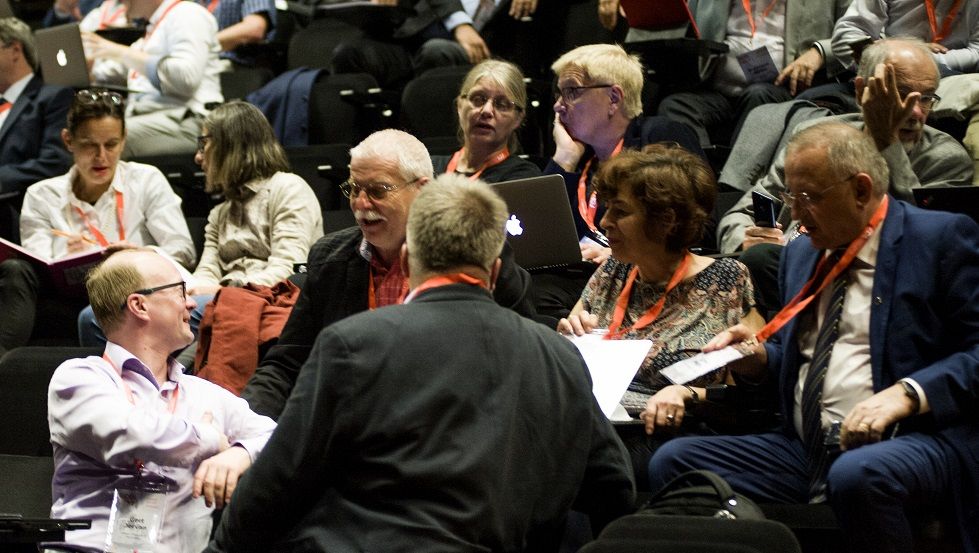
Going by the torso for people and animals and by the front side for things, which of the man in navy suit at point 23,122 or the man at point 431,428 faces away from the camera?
the man

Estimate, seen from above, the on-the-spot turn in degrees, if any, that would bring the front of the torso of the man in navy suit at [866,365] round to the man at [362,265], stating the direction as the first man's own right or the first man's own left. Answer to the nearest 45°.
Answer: approximately 45° to the first man's own right

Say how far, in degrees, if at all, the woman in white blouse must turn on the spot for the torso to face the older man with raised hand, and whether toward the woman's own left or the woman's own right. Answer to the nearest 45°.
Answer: approximately 45° to the woman's own left

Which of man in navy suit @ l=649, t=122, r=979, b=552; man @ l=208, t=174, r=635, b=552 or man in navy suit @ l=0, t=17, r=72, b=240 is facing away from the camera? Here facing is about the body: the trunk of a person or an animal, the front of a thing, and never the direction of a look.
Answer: the man

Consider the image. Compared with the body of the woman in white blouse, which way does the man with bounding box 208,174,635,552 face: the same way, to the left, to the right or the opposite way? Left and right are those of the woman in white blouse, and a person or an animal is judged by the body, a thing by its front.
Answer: the opposite way

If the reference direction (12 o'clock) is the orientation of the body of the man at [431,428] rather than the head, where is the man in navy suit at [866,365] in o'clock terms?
The man in navy suit is roughly at 2 o'clock from the man.

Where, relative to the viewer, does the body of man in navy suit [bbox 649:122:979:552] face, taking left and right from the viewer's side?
facing the viewer and to the left of the viewer

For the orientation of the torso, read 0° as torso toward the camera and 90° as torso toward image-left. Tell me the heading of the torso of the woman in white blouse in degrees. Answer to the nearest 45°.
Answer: approximately 0°

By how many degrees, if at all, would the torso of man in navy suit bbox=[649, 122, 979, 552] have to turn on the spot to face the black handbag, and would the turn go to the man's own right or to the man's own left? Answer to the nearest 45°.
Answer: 0° — they already face it

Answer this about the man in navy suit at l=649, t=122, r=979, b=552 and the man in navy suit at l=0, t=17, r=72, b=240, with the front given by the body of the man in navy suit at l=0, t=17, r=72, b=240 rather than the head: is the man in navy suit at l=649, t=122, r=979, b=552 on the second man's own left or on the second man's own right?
on the second man's own left

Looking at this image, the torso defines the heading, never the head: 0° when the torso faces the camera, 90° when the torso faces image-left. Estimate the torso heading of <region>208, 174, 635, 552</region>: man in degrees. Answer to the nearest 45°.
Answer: approximately 180°
